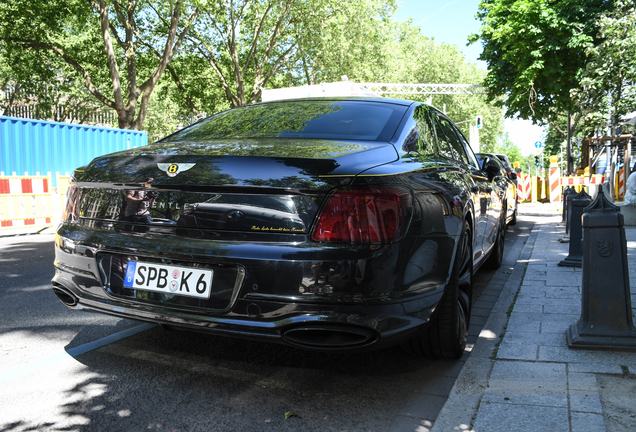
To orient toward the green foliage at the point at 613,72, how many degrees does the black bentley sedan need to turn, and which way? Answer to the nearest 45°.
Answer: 0° — it already faces it

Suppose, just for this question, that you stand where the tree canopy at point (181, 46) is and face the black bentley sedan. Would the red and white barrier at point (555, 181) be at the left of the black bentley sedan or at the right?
left

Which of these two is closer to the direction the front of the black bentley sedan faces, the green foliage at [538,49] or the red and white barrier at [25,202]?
the green foliage

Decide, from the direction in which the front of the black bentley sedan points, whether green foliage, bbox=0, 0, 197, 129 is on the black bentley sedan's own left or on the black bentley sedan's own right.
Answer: on the black bentley sedan's own left

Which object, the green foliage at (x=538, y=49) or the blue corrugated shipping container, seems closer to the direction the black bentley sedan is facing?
the green foliage

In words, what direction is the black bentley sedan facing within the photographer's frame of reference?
facing away from the viewer and to the right of the viewer
